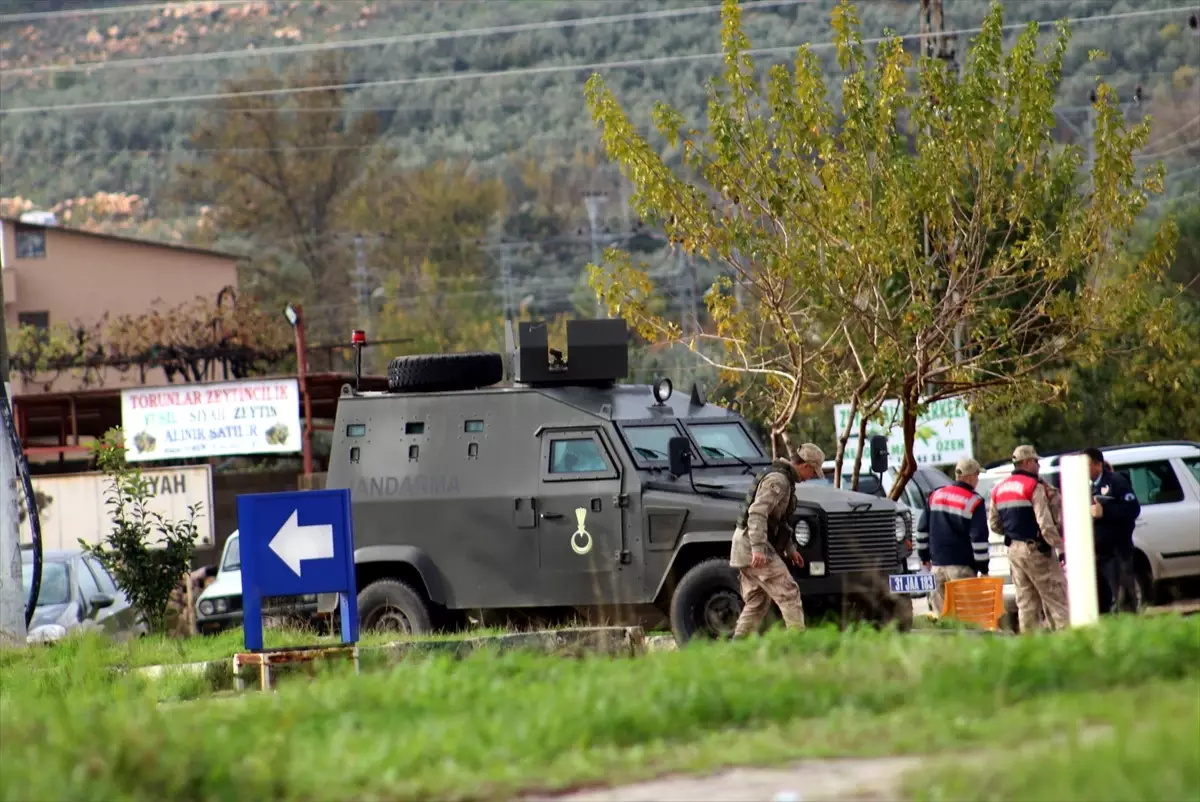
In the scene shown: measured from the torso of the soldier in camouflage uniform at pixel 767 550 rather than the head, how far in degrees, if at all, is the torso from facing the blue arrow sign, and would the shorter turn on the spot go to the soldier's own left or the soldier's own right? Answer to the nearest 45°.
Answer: approximately 135° to the soldier's own right

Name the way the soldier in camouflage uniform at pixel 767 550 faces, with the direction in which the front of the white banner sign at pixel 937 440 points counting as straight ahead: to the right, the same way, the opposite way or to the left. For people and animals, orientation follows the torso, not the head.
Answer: to the left

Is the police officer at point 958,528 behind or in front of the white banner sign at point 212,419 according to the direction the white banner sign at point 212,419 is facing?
in front

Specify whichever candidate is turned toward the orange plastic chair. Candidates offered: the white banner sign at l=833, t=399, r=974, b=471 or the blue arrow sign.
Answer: the white banner sign

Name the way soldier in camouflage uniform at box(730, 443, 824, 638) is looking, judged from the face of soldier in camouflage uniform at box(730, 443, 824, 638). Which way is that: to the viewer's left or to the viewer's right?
to the viewer's right

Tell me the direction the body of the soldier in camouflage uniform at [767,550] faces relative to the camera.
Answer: to the viewer's right

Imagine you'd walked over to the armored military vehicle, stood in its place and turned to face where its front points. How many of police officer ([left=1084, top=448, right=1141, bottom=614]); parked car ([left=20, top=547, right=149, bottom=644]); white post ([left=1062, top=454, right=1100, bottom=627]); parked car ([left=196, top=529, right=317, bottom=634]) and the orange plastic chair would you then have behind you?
2

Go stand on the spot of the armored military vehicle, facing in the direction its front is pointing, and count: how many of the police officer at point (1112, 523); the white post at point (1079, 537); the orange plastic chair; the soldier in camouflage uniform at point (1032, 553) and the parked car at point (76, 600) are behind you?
1

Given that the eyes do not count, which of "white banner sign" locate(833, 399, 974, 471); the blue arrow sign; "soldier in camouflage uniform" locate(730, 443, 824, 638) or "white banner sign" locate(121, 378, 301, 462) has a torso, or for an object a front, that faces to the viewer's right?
the soldier in camouflage uniform

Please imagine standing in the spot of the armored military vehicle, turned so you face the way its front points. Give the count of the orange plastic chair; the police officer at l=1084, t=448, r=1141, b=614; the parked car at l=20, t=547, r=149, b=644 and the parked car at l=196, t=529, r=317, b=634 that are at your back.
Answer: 2

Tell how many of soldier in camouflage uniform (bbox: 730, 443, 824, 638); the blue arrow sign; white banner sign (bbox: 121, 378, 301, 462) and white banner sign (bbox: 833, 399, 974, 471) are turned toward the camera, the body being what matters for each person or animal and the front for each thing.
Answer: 3

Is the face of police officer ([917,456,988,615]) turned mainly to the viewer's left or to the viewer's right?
to the viewer's right

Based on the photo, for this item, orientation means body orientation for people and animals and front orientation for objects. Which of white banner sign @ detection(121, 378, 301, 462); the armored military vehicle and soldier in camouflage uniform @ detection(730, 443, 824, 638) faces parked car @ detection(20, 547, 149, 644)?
the white banner sign

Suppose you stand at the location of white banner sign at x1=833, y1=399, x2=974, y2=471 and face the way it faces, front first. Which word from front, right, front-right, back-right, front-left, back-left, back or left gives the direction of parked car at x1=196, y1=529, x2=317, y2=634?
front-right

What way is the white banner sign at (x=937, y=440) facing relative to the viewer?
toward the camera

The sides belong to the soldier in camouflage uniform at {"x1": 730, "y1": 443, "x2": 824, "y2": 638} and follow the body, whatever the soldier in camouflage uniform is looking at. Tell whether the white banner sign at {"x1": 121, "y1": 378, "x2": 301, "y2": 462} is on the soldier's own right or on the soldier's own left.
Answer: on the soldier's own left

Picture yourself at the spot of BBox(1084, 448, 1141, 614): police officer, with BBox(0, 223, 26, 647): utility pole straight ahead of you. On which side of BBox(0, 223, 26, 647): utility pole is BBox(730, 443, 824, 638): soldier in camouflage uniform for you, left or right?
left

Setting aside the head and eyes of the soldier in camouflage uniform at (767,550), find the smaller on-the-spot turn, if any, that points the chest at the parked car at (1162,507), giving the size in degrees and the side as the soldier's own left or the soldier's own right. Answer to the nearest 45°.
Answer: approximately 45° to the soldier's own left

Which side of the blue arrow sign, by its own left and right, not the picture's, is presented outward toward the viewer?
front
